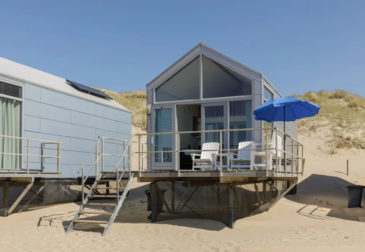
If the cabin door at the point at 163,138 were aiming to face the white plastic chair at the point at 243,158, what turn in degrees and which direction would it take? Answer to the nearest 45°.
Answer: approximately 45° to its left

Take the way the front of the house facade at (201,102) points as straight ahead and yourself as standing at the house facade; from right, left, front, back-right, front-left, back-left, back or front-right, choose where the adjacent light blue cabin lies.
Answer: right

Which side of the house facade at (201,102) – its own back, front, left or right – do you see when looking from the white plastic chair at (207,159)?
front

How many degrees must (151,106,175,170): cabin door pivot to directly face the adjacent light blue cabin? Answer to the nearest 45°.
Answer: approximately 90° to its right

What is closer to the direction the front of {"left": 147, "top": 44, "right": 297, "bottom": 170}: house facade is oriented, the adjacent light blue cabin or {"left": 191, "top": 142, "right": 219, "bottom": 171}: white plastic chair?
the white plastic chair

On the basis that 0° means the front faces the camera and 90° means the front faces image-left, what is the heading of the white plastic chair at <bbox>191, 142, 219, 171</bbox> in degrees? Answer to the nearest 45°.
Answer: approximately 45°

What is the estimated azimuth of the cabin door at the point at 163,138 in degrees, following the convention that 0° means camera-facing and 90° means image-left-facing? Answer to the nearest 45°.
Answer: approximately 0°

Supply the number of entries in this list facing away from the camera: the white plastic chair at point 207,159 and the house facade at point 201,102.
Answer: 0

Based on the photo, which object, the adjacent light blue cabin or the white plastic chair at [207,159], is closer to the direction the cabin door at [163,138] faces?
the white plastic chair

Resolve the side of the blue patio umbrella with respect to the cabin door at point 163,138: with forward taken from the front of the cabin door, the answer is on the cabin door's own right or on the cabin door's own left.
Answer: on the cabin door's own left

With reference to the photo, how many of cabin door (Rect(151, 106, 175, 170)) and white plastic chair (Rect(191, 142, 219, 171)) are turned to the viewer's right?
0

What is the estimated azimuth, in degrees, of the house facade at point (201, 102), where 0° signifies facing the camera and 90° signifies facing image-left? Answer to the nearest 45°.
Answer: approximately 0°

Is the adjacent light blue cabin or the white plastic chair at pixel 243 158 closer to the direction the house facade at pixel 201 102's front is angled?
the white plastic chair
